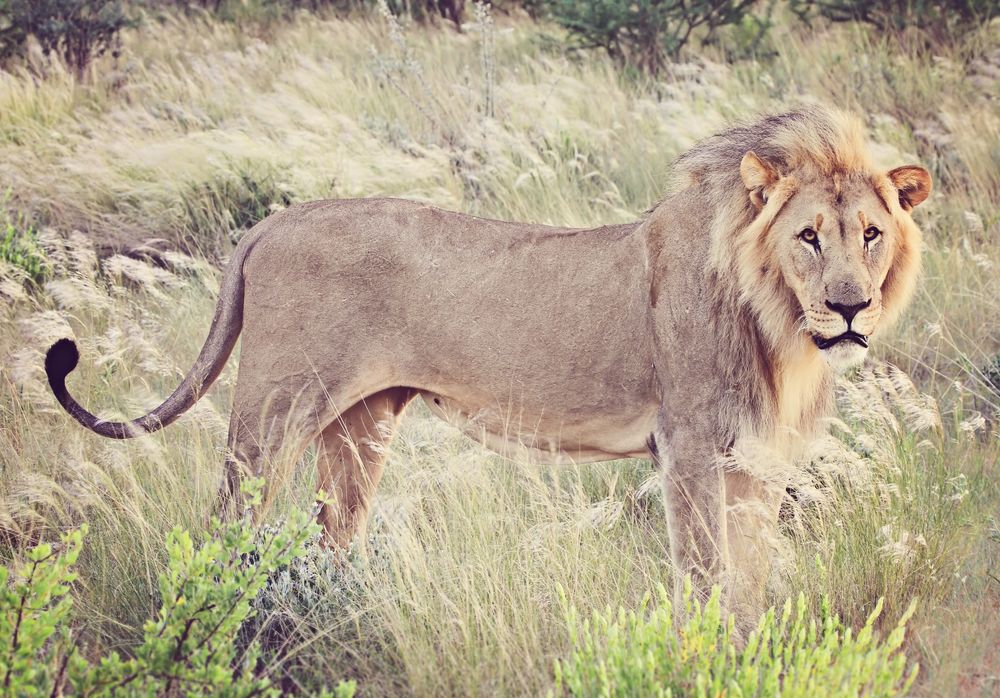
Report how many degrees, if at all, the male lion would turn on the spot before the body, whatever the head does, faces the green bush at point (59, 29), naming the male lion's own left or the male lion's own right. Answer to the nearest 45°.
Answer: approximately 135° to the male lion's own left

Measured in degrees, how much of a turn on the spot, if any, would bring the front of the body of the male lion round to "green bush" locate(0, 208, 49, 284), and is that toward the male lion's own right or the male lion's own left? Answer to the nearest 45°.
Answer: approximately 135° to the male lion's own left

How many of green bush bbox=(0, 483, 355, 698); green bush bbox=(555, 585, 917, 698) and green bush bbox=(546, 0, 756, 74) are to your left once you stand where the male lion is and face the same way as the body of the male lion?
1

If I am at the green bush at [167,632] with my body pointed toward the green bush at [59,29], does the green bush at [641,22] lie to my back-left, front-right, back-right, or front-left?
front-right

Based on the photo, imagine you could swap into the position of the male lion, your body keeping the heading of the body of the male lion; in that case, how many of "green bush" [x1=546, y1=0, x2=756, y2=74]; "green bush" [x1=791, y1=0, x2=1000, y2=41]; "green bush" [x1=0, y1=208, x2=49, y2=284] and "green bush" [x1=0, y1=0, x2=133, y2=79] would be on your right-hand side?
0

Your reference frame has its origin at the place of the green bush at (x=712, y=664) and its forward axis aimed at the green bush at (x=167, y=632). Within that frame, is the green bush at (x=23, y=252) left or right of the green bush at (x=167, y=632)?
right

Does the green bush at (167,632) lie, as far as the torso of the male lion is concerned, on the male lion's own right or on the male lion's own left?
on the male lion's own right

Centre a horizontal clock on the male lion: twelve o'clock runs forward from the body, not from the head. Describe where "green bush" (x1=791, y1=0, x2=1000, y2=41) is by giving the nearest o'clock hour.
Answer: The green bush is roughly at 10 o'clock from the male lion.

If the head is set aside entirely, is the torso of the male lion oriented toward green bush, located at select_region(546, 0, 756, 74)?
no

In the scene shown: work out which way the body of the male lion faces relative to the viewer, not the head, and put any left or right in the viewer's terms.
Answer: facing to the right of the viewer

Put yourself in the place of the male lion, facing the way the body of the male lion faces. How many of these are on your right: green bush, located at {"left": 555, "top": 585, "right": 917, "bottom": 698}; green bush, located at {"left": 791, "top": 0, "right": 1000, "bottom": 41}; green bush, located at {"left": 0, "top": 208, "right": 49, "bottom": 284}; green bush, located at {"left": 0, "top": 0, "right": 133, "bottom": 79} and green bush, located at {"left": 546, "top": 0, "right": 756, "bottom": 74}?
1

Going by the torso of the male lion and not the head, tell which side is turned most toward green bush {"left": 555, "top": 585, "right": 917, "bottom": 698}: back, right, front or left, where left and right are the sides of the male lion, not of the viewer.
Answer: right

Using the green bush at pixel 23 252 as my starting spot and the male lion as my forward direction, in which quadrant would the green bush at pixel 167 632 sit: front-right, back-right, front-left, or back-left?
front-right
